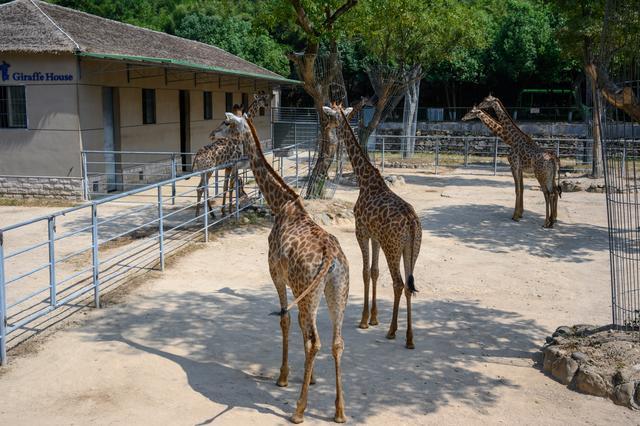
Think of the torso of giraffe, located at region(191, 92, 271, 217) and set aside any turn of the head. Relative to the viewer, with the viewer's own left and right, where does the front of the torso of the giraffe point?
facing to the right of the viewer

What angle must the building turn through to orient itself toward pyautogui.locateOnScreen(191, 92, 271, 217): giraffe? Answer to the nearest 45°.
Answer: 0° — it already faces it

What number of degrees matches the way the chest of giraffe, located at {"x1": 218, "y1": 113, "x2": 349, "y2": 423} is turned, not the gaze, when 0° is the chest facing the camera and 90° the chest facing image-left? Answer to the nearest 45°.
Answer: approximately 135°

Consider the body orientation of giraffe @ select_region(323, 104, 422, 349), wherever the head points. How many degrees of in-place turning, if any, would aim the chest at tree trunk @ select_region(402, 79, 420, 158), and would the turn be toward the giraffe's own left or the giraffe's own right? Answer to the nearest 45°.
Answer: approximately 45° to the giraffe's own right

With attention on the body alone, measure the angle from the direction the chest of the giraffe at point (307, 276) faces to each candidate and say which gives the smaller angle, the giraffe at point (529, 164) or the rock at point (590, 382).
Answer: the giraffe

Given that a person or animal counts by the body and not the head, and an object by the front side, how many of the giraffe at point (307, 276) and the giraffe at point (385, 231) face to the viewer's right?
0

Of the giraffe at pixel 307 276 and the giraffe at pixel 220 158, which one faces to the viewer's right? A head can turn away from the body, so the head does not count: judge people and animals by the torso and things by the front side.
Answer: the giraffe at pixel 220 158

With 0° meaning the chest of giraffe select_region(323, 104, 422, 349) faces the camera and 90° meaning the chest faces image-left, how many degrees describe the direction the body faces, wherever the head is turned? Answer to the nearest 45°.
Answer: approximately 135°

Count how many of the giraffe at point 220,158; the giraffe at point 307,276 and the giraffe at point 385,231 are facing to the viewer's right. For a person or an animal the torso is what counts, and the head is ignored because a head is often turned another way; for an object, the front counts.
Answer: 1

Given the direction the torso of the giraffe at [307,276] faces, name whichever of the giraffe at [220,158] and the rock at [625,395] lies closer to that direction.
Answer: the giraffe

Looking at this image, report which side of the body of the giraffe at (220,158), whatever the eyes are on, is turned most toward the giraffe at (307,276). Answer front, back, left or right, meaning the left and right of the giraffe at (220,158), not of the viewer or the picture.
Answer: right

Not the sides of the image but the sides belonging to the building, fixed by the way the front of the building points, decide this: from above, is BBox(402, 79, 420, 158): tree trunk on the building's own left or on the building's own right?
on the building's own left

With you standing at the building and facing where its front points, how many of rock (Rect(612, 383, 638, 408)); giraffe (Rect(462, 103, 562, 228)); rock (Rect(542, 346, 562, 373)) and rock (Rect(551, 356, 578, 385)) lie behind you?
0

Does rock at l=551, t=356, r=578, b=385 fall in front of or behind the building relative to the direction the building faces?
in front

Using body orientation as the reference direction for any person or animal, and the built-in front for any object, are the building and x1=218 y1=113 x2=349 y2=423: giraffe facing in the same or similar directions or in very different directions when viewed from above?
very different directions
